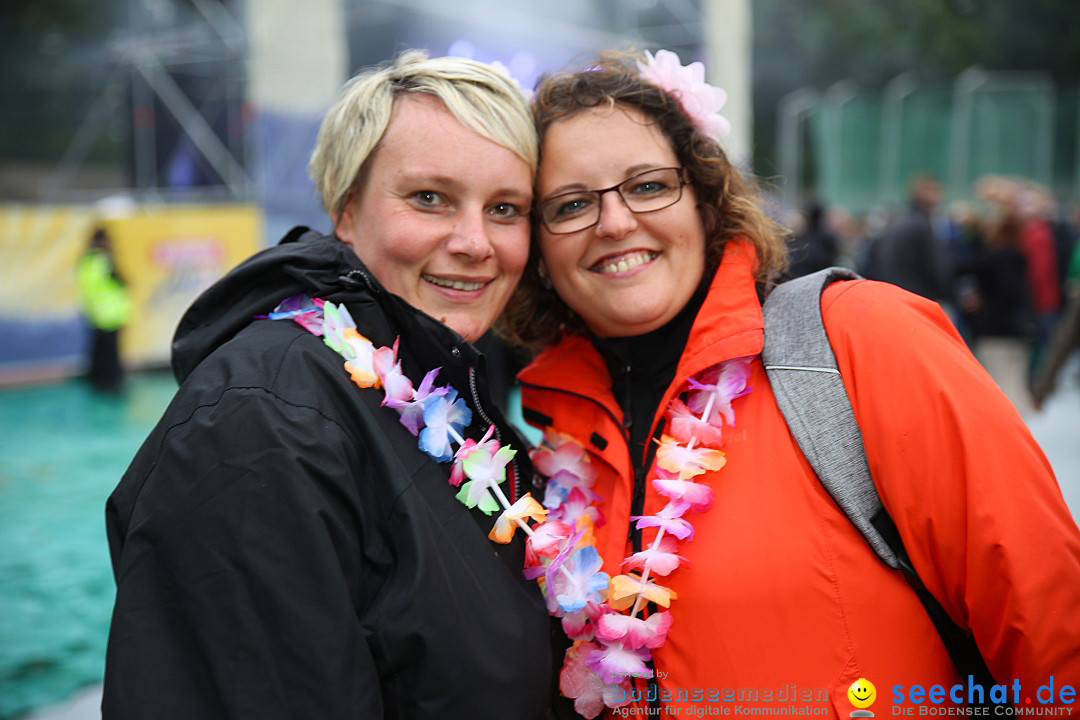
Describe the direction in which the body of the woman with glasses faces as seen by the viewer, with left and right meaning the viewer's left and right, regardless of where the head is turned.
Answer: facing the viewer and to the left of the viewer

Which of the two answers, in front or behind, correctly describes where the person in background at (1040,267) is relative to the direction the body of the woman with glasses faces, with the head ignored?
behind

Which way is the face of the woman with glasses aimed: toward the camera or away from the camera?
toward the camera

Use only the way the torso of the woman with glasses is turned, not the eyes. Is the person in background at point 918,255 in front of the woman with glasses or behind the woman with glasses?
behind

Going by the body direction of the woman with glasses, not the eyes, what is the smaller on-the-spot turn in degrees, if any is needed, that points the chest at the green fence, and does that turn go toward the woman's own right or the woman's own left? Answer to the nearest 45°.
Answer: approximately 135° to the woman's own right
